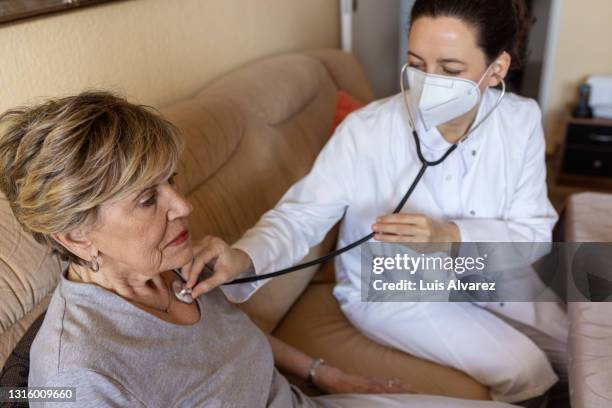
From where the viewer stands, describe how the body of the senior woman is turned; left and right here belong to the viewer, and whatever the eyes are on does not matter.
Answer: facing the viewer and to the right of the viewer

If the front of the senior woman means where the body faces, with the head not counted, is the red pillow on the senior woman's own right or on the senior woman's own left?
on the senior woman's own left

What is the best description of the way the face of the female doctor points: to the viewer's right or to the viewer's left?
to the viewer's left

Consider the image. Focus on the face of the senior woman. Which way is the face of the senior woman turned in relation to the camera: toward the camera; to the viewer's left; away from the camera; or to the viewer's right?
to the viewer's right
